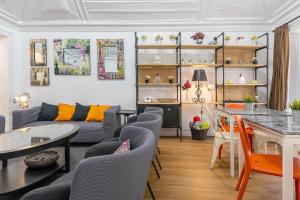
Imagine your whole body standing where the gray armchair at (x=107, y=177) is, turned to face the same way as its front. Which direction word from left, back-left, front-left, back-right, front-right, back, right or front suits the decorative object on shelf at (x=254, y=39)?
back-right

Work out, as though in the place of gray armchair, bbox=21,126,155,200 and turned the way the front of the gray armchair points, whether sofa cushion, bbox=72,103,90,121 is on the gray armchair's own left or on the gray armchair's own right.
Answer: on the gray armchair's own right

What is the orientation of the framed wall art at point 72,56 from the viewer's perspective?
toward the camera

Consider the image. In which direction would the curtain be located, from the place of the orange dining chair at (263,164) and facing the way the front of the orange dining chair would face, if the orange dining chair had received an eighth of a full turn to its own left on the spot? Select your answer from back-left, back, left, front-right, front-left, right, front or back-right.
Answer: front-left

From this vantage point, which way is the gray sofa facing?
toward the camera

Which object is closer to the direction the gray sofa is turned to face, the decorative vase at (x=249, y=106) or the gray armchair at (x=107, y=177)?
the gray armchair

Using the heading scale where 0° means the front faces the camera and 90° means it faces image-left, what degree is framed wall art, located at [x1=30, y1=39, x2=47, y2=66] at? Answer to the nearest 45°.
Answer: approximately 0°

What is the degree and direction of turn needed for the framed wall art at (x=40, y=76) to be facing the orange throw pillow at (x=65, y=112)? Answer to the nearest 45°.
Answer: approximately 45° to its left

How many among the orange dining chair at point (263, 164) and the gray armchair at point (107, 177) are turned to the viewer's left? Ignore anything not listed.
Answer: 1

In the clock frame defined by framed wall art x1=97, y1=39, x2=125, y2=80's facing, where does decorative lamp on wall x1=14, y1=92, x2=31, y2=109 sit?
The decorative lamp on wall is roughly at 3 o'clock from the framed wall art.

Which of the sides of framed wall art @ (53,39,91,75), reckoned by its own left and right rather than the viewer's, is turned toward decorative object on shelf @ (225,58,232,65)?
left

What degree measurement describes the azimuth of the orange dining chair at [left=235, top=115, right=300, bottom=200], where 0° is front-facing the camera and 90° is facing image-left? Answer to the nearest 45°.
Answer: approximately 270°

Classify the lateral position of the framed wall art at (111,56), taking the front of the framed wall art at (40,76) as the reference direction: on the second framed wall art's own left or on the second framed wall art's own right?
on the second framed wall art's own left

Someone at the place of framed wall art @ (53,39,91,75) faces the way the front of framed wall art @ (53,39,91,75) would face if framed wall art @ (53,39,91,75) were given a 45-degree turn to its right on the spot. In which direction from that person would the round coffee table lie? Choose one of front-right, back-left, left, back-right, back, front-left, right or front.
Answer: front-left

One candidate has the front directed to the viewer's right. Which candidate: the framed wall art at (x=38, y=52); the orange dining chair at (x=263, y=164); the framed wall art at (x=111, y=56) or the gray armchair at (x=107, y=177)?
the orange dining chair

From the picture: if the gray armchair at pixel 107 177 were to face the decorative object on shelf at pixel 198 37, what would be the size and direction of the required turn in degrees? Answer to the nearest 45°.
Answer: approximately 135° to its right

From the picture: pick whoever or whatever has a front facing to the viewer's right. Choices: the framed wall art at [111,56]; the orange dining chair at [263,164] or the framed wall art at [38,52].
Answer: the orange dining chair
